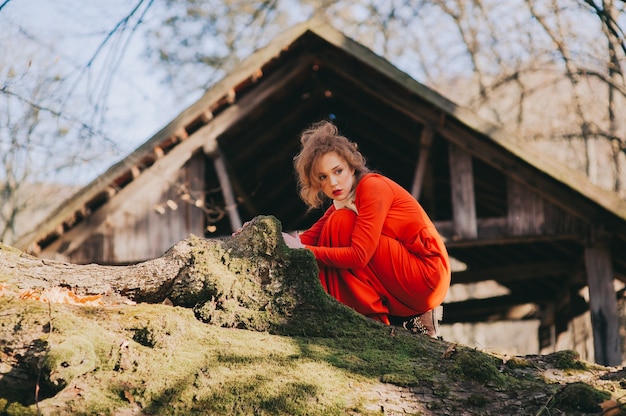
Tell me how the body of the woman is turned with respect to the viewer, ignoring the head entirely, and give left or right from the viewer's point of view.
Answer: facing to the left of the viewer

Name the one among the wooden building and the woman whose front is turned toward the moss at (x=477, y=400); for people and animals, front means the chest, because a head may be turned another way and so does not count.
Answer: the wooden building

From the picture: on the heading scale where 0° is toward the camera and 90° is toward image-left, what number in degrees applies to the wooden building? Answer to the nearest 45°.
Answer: approximately 0°

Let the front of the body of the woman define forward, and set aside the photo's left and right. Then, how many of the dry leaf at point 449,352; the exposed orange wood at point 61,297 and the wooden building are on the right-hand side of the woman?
1

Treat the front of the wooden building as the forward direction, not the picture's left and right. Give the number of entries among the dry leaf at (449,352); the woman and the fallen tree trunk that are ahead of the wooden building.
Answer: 3

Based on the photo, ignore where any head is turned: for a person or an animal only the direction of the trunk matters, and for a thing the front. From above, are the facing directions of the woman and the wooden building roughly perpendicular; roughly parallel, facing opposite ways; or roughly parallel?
roughly perpendicular

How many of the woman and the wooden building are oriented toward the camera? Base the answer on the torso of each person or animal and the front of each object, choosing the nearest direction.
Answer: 1

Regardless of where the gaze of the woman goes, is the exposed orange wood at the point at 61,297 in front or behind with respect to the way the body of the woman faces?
in front

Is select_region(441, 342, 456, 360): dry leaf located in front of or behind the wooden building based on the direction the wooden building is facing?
in front

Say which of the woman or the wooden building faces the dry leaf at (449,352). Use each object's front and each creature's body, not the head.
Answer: the wooden building

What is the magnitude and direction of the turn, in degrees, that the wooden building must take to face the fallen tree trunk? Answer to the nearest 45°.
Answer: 0° — it already faces it
